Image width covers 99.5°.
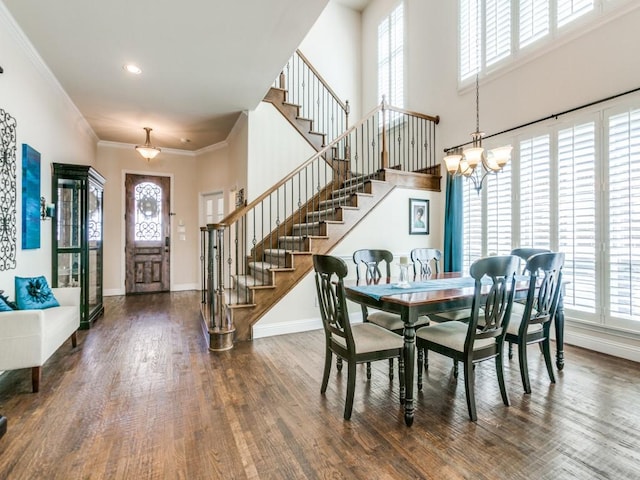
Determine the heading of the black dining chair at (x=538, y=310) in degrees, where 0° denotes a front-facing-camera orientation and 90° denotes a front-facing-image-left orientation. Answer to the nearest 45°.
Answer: approximately 135°

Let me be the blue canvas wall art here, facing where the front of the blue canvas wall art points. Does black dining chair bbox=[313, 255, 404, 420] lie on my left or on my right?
on my right

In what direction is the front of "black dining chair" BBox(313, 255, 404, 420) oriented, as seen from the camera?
facing away from the viewer and to the right of the viewer

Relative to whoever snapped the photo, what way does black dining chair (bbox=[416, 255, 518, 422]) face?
facing away from the viewer and to the left of the viewer

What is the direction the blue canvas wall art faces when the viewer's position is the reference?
facing to the right of the viewer

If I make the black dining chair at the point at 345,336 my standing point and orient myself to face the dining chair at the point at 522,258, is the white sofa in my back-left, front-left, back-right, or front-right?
back-left

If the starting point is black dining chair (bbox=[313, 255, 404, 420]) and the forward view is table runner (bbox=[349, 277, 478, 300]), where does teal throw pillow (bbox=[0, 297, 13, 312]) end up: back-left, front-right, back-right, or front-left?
back-left
